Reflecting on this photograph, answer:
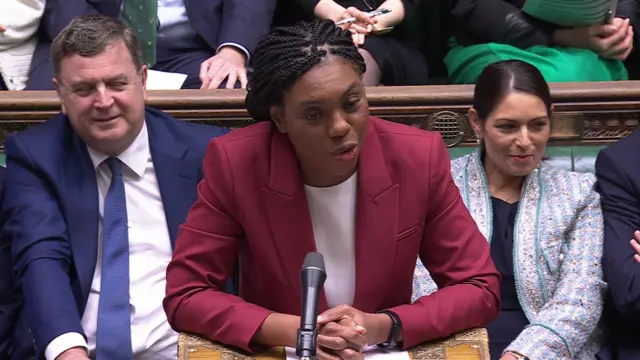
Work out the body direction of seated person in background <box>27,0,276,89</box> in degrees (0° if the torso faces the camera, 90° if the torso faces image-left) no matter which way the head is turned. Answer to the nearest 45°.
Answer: approximately 0°

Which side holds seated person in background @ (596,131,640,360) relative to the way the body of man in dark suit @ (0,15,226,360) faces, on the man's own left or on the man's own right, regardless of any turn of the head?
on the man's own left

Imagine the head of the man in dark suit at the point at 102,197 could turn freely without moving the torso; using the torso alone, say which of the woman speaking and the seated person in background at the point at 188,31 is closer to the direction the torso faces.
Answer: the woman speaking

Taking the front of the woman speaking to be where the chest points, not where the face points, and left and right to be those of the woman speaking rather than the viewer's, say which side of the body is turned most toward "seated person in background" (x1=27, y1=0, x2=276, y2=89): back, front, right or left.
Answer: back

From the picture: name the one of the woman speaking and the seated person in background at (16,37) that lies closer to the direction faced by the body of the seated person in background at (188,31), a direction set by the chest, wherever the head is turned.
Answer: the woman speaking

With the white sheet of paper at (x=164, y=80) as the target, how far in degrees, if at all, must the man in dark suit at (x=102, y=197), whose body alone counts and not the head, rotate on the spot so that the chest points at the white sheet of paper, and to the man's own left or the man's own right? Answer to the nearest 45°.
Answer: approximately 180°

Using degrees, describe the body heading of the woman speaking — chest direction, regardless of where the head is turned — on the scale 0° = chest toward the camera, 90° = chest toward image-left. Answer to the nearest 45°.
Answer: approximately 0°
